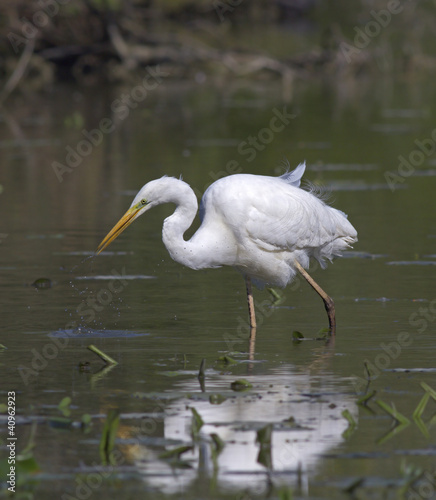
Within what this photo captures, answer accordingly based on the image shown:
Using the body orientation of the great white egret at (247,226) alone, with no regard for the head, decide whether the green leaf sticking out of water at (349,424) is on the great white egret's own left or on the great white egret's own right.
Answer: on the great white egret's own left

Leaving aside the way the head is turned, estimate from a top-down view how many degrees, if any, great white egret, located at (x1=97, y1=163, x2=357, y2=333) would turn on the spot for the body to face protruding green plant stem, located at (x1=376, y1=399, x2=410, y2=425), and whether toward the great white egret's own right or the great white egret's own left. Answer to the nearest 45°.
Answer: approximately 90° to the great white egret's own left

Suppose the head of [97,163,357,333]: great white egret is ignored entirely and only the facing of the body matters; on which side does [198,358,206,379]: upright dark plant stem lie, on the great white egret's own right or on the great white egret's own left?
on the great white egret's own left

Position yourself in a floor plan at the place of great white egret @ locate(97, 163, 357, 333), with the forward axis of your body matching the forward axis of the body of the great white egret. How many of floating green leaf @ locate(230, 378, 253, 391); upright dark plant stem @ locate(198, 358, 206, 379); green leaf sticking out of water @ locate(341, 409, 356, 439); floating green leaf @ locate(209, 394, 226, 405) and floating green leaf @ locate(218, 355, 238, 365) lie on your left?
5

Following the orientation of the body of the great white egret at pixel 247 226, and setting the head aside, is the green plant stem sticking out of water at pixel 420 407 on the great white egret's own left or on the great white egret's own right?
on the great white egret's own left

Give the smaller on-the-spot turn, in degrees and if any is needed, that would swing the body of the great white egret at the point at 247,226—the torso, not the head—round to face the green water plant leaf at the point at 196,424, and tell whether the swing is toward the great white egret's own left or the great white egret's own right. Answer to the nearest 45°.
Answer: approximately 90° to the great white egret's own left

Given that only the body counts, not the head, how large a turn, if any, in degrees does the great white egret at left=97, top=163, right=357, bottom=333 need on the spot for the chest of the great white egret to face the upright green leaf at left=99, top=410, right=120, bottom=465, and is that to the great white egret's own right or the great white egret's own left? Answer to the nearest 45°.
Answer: approximately 90° to the great white egret's own left

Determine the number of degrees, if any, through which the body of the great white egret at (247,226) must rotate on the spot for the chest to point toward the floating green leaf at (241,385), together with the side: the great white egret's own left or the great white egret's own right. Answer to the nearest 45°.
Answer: approximately 90° to the great white egret's own left

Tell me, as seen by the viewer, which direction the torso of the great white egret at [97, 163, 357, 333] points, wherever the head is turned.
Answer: to the viewer's left

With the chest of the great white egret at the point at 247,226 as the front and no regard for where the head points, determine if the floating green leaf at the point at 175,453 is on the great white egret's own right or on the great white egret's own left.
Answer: on the great white egret's own left

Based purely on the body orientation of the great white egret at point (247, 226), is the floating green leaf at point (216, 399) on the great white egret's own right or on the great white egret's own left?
on the great white egret's own left
